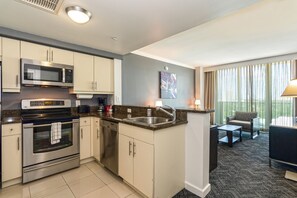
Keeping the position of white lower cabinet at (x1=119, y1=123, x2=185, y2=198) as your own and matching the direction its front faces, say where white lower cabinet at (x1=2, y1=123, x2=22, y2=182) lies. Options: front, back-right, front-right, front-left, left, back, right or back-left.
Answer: front-right

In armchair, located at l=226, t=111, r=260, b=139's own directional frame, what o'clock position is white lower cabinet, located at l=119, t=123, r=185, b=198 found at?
The white lower cabinet is roughly at 11 o'clock from the armchair.

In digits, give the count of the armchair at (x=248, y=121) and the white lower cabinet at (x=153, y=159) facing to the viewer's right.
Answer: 0

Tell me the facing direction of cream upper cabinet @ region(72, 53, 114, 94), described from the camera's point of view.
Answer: facing the viewer and to the right of the viewer

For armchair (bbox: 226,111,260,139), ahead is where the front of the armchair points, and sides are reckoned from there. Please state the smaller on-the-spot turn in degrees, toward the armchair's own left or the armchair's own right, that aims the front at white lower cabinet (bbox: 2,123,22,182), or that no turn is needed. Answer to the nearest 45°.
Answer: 0° — it already faces it

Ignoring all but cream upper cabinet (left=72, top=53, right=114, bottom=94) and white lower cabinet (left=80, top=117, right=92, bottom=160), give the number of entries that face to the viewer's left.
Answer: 0

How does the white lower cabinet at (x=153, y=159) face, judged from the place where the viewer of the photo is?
facing the viewer and to the left of the viewer

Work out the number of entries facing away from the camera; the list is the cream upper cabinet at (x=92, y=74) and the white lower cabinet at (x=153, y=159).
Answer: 0

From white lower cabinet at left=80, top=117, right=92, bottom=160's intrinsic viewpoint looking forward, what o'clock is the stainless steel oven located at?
The stainless steel oven is roughly at 4 o'clock from the white lower cabinet.
